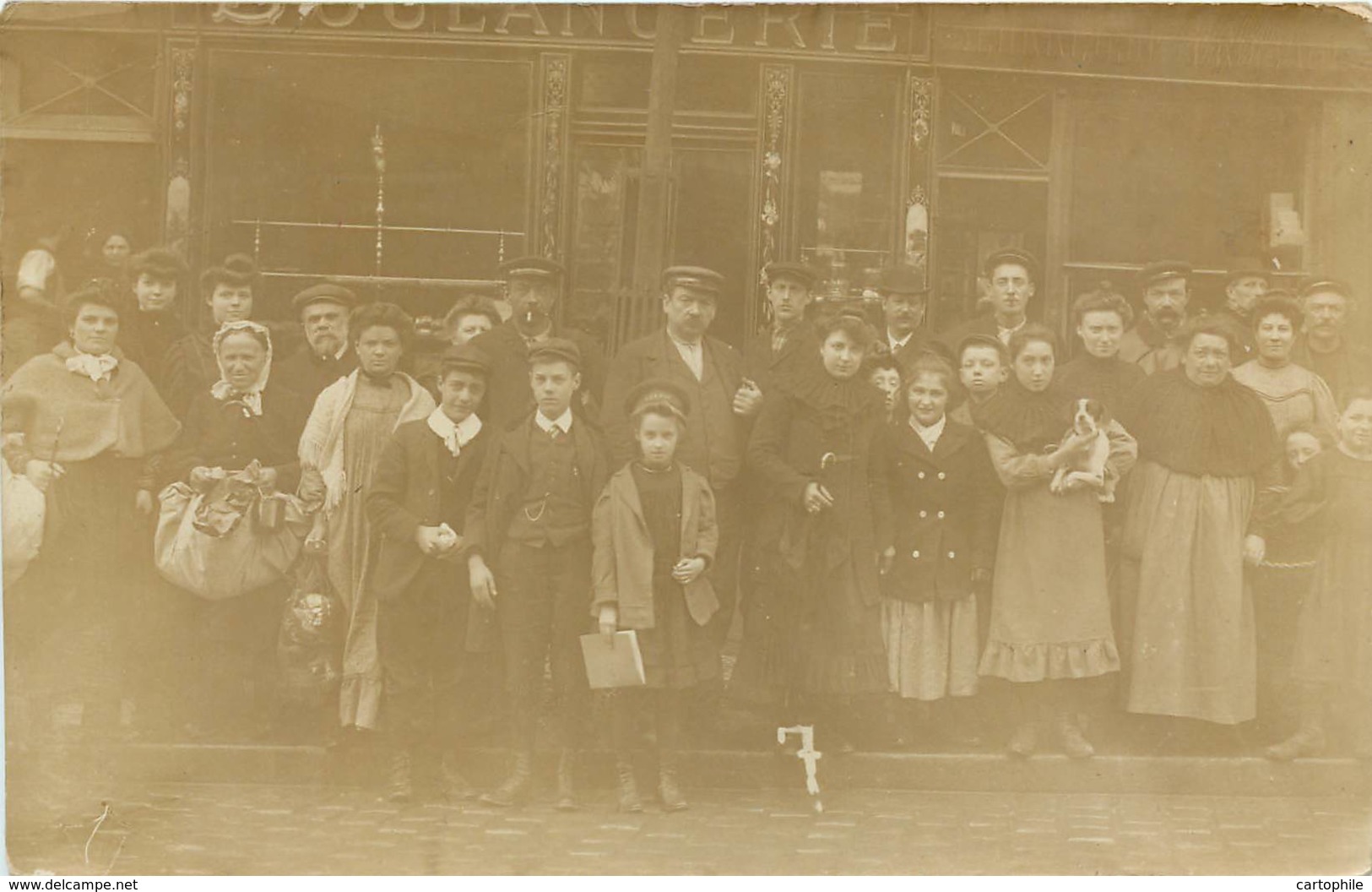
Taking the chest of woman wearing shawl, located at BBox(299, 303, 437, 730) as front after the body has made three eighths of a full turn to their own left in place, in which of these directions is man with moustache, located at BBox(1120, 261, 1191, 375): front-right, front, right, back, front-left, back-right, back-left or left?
front-right

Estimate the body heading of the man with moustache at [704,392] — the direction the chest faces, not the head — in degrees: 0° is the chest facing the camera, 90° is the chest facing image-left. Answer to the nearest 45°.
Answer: approximately 0°

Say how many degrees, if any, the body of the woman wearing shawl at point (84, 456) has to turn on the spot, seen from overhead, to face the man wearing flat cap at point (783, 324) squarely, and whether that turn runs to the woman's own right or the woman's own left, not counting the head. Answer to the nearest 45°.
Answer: approximately 90° to the woman's own left

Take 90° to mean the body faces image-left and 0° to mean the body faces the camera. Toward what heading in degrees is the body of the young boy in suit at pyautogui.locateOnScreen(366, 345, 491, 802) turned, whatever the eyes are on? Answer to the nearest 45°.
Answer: approximately 315°

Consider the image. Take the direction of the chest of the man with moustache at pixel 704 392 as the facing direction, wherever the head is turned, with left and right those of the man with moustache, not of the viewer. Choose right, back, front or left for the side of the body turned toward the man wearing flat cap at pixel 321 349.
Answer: right
